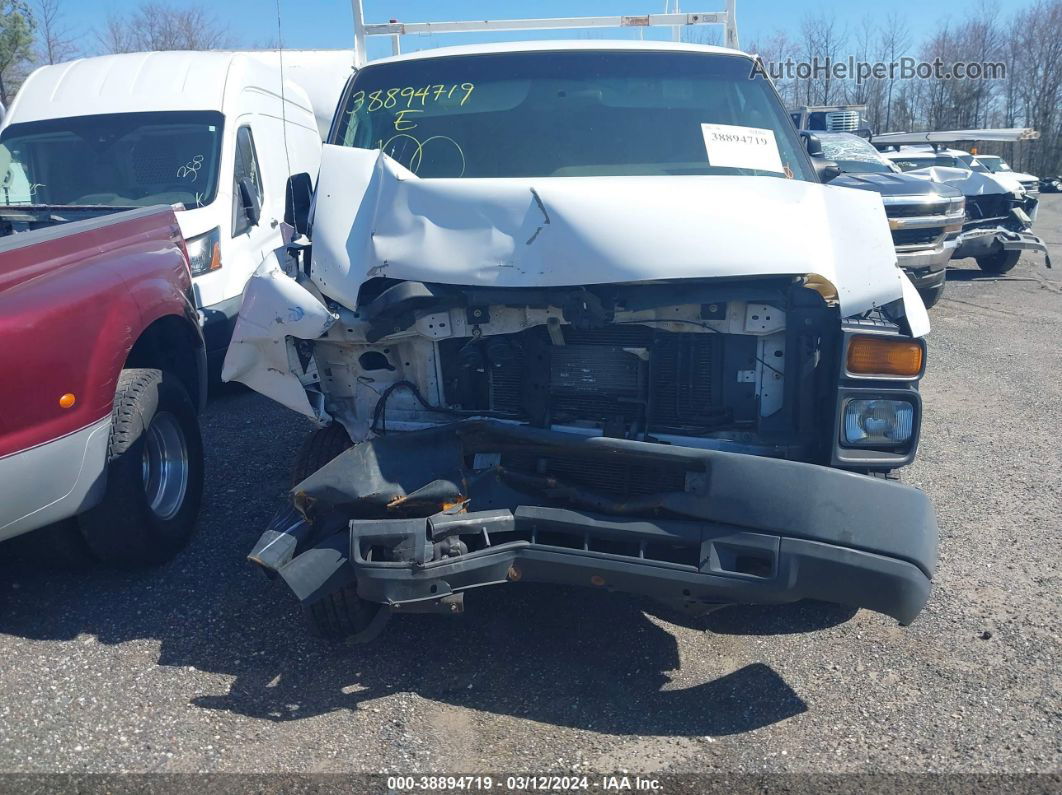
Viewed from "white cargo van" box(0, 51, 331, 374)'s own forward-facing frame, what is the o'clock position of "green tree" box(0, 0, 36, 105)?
The green tree is roughly at 4 o'clock from the white cargo van.

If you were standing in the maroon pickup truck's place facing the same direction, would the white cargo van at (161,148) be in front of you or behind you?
behind

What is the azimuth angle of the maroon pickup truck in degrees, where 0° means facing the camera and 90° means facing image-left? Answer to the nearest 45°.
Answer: approximately 45°

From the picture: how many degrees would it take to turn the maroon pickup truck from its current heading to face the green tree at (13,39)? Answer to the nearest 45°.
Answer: approximately 135° to its right

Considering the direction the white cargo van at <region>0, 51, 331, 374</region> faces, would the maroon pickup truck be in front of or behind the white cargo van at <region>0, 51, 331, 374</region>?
in front

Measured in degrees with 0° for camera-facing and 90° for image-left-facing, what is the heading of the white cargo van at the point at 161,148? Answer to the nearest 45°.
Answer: approximately 45°

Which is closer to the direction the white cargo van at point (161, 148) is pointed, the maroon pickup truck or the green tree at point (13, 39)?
the maroon pickup truck
